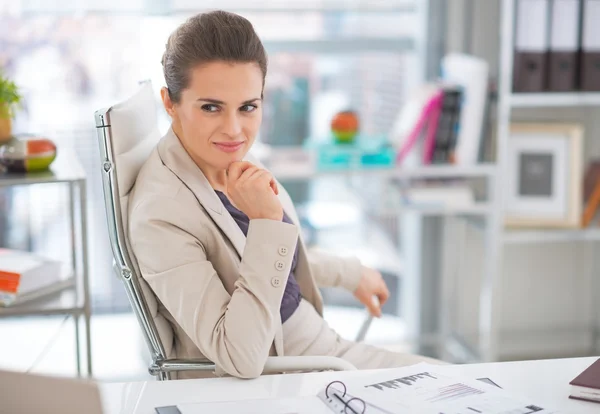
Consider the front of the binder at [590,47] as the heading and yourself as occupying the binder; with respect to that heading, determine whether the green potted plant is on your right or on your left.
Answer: on your right

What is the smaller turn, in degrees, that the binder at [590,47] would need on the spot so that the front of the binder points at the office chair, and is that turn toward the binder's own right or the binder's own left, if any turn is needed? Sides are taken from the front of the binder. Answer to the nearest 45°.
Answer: approximately 45° to the binder's own right

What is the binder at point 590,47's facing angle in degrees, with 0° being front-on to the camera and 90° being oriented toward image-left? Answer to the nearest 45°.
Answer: approximately 0°

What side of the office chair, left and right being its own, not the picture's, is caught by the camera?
right

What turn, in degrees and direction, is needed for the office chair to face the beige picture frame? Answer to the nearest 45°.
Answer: approximately 45° to its left

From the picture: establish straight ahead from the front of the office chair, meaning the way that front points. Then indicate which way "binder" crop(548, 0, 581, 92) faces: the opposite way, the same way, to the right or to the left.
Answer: to the right

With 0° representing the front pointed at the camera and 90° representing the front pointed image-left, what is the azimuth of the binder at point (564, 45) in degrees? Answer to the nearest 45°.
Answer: approximately 0°
